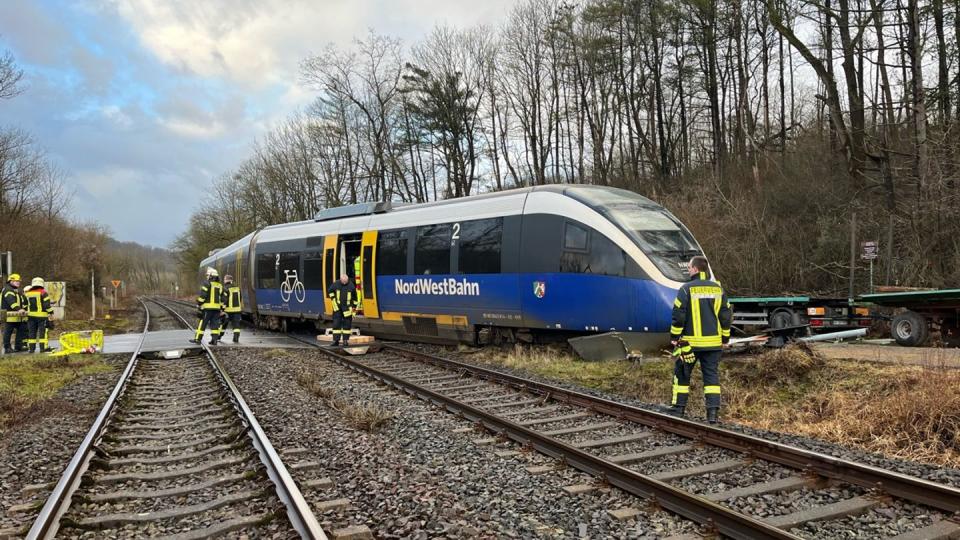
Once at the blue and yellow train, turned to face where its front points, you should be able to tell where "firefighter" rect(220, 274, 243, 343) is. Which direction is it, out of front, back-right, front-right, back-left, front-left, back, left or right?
back

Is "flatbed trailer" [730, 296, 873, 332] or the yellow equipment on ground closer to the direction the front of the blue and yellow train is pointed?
the flatbed trailer

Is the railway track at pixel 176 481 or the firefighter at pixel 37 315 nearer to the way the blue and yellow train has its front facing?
the railway track

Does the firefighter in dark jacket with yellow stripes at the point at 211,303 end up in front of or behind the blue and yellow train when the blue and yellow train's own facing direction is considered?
behind

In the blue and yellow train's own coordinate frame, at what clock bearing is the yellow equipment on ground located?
The yellow equipment on ground is roughly at 5 o'clock from the blue and yellow train.

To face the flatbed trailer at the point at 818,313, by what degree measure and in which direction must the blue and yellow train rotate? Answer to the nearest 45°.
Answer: approximately 45° to its left

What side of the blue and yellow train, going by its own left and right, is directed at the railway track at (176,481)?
right

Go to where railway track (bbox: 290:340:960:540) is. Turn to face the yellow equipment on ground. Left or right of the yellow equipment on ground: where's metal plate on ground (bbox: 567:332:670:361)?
right

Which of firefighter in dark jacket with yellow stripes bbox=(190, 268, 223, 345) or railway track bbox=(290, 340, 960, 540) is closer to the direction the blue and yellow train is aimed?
the railway track

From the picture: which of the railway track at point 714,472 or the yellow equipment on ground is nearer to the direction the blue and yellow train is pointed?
the railway track

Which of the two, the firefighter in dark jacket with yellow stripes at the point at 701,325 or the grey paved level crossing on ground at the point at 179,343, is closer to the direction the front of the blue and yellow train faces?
the firefighter in dark jacket with yellow stripes

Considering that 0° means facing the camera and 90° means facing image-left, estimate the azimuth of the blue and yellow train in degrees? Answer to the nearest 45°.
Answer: approximately 315°

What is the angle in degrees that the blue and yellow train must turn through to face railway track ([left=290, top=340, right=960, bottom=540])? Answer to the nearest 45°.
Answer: approximately 45° to its right

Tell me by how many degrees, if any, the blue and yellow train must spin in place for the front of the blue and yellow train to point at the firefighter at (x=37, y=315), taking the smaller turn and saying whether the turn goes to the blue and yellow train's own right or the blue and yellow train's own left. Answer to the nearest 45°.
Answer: approximately 135° to the blue and yellow train's own right

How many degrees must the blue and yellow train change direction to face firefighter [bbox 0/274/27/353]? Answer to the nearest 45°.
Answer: approximately 135° to its right
